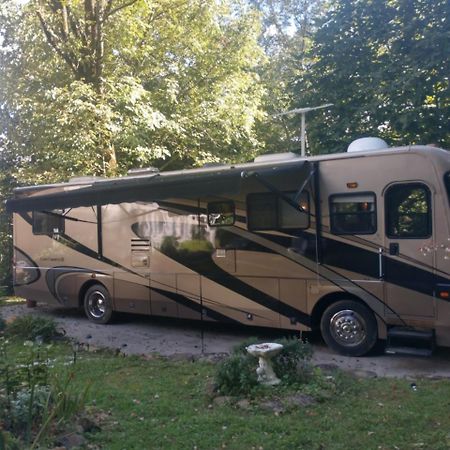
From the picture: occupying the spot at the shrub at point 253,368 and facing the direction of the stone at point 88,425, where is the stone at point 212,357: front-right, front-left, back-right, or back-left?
back-right

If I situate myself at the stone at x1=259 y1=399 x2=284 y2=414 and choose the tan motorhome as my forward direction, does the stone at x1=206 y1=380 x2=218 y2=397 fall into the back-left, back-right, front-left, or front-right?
front-left

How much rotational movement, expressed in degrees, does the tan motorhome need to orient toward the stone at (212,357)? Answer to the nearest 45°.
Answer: approximately 90° to its right

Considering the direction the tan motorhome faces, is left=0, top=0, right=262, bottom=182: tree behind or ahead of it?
behind

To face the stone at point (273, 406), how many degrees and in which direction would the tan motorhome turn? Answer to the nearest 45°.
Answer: approximately 45° to its right

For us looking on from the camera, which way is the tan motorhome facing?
facing the viewer and to the right of the viewer

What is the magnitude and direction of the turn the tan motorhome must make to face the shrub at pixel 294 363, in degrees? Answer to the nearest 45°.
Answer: approximately 45° to its right

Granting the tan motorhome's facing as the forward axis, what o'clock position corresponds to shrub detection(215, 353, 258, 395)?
The shrub is roughly at 2 o'clock from the tan motorhome.

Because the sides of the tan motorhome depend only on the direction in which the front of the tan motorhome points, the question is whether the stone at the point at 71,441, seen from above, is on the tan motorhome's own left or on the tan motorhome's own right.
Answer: on the tan motorhome's own right

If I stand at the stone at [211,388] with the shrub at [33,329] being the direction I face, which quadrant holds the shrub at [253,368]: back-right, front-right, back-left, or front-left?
back-right

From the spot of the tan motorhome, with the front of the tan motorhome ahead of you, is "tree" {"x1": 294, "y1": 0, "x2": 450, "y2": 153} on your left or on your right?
on your left
